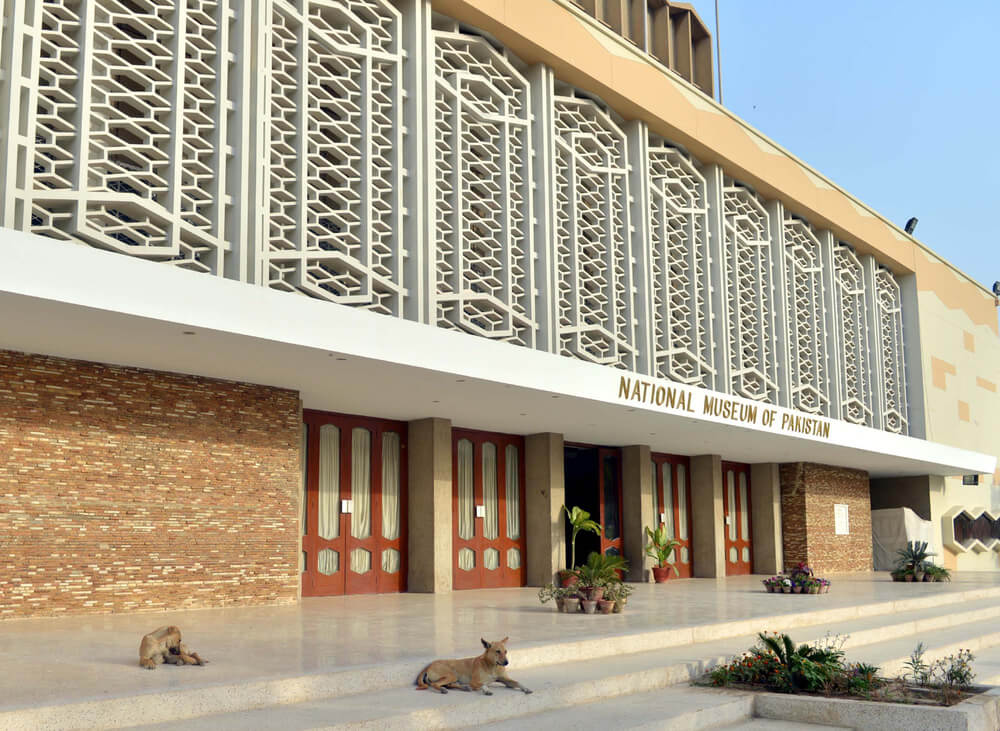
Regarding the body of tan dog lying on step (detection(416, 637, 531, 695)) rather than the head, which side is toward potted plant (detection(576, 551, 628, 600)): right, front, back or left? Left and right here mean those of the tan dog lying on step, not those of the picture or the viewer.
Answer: left

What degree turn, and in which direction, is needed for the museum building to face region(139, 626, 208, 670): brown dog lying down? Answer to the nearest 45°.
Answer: approximately 45° to its right

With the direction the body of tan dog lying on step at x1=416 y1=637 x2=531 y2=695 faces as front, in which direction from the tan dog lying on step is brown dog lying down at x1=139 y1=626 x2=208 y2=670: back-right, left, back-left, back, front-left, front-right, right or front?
back

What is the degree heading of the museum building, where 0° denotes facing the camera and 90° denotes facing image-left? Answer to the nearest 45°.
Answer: approximately 315°

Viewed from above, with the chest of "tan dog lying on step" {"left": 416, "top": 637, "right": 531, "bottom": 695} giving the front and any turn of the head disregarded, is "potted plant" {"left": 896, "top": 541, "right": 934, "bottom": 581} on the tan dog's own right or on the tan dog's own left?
on the tan dog's own left

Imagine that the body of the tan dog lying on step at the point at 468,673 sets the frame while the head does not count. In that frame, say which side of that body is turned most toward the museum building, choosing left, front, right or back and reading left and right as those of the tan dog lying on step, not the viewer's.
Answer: left

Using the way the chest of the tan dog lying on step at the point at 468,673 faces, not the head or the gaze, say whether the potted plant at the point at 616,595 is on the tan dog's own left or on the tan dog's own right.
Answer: on the tan dog's own left

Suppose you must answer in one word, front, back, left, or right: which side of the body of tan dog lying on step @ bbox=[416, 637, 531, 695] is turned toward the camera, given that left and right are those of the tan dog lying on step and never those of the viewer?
right

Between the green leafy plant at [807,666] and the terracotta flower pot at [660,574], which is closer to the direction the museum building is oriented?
the green leafy plant

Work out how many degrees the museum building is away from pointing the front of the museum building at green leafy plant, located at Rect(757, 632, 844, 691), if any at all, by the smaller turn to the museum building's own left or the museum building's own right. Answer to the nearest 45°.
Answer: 0° — it already faces it
